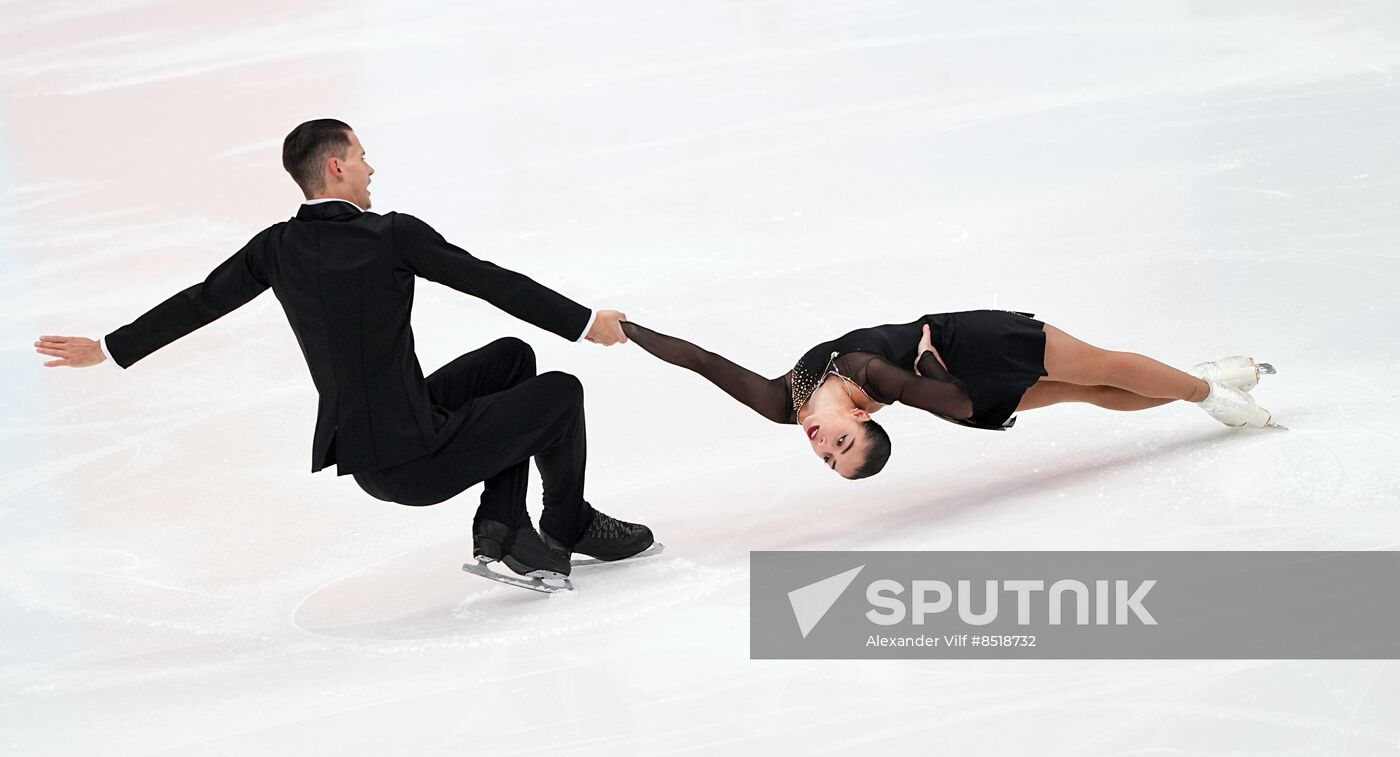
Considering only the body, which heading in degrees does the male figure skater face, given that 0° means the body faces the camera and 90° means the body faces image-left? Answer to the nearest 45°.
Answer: approximately 225°

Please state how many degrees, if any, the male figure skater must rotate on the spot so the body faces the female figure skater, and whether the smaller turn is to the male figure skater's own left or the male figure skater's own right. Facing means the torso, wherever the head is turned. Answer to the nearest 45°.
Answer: approximately 45° to the male figure skater's own right
